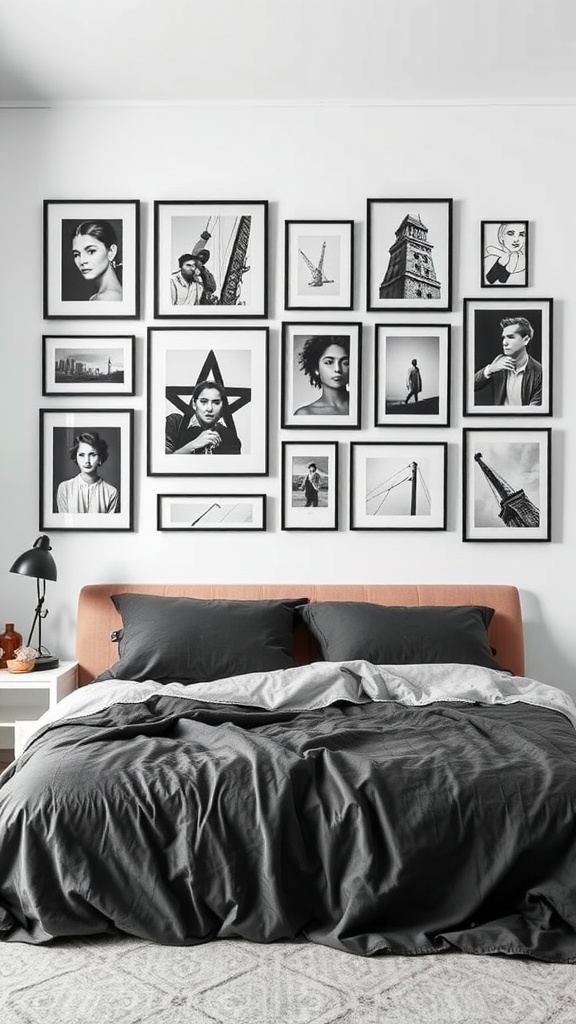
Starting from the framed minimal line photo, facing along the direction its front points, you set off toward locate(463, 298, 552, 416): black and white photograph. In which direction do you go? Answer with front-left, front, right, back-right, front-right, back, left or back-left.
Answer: left

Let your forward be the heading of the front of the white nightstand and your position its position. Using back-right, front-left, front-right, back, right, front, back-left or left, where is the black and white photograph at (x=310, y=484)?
left

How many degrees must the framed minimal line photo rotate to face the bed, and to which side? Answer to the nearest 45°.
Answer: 0° — it already faces it

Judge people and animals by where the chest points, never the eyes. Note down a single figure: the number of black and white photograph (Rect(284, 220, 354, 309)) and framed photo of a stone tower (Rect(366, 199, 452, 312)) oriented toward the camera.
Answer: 2

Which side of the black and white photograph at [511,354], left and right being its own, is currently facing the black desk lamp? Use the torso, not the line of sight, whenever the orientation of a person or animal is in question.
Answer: right

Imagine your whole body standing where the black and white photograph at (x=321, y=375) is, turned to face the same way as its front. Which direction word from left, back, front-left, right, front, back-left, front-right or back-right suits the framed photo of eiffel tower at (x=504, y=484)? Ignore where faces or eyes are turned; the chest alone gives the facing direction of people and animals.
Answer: left

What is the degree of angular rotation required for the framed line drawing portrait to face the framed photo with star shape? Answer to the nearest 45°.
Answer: approximately 90° to its right
